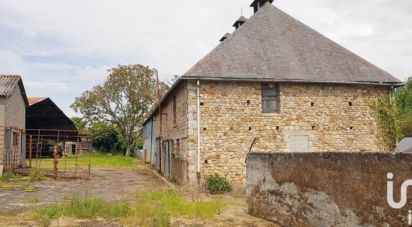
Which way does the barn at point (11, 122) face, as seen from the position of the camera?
facing the viewer and to the right of the viewer

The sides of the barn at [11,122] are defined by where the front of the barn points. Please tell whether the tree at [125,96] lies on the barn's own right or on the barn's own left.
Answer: on the barn's own left

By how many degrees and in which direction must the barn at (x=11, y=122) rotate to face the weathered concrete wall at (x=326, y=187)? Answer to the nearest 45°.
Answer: approximately 45° to its right

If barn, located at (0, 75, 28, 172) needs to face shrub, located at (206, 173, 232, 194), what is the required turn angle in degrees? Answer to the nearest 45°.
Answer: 0° — it already faces it
